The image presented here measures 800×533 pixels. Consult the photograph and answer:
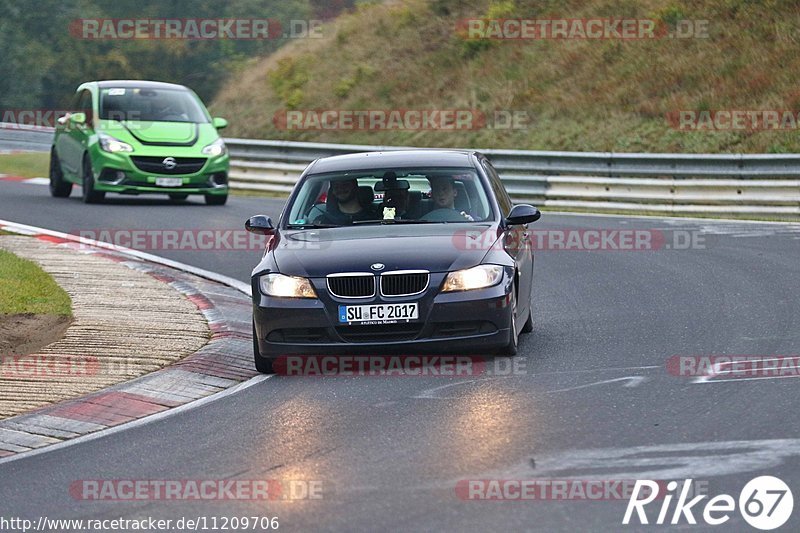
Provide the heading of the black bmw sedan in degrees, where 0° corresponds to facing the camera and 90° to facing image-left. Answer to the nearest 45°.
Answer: approximately 0°

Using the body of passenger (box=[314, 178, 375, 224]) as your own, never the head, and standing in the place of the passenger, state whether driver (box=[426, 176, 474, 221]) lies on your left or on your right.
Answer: on your left

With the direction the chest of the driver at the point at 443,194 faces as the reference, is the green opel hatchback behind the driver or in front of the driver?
behind

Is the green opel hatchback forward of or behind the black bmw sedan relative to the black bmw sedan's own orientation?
behind

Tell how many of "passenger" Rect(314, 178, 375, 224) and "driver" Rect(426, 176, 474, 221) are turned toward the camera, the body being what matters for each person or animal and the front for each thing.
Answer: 2

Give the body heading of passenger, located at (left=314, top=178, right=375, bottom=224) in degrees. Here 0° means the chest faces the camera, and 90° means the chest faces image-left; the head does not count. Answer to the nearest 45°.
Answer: approximately 0°

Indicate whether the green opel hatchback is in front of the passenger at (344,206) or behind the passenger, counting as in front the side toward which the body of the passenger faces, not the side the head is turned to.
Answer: behind
